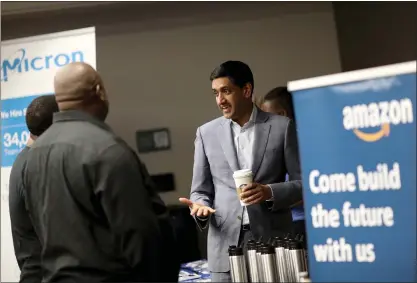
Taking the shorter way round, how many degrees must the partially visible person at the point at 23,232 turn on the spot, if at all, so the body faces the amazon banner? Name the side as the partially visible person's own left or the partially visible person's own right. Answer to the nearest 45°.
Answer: approximately 90° to the partially visible person's own right

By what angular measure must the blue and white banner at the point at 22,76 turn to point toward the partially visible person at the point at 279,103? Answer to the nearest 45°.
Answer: approximately 45° to its left

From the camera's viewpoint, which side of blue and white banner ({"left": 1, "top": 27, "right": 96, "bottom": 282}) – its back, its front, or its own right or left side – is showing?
front

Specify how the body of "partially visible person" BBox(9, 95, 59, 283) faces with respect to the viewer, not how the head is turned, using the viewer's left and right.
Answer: facing away from the viewer and to the right of the viewer

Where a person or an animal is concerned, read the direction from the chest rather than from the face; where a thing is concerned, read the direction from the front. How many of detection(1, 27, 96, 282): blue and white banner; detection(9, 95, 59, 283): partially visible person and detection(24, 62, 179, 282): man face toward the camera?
1

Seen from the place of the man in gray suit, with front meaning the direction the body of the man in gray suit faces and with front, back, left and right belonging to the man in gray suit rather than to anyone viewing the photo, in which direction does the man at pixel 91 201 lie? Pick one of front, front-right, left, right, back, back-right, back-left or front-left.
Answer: front

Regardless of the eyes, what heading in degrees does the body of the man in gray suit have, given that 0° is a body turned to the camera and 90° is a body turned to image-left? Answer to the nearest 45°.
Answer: approximately 45°

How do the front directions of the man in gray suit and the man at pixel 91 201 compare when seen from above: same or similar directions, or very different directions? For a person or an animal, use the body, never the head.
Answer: very different directions

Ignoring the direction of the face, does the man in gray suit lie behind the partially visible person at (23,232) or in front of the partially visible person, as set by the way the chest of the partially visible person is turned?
in front

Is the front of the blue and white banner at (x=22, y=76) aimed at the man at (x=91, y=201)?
yes

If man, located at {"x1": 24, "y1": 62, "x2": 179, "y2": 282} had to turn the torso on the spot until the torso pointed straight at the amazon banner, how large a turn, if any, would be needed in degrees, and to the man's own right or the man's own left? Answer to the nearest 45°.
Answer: approximately 90° to the man's own right

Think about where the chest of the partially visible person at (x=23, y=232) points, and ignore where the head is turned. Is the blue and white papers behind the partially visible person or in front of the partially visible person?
in front

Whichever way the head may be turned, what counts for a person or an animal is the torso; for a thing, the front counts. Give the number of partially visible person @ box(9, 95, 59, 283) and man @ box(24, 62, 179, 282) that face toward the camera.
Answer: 0

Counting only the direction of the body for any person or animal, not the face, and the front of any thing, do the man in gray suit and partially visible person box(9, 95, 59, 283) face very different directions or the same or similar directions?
very different directions

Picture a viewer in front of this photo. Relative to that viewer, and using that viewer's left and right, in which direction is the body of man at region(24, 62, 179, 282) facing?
facing away from the viewer and to the right of the viewer
